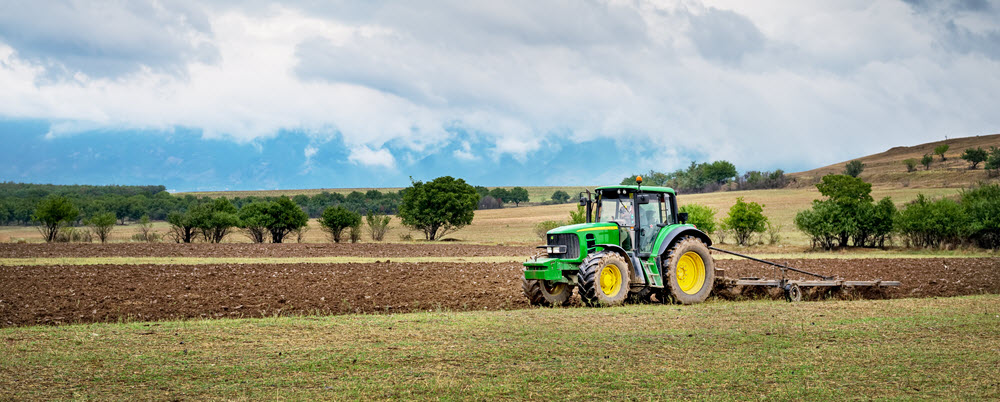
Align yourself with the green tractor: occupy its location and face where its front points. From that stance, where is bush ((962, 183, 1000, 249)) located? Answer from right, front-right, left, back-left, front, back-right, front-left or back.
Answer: back

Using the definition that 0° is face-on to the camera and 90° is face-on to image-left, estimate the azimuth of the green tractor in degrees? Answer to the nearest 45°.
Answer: approximately 45°

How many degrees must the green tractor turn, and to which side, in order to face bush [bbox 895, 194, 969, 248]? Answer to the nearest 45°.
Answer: approximately 180°
